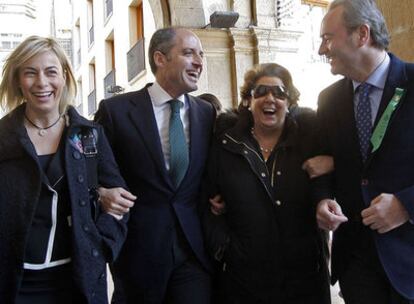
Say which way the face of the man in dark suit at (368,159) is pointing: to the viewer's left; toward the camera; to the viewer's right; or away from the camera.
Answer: to the viewer's left

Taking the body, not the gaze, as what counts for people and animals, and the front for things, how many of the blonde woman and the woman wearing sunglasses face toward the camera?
2

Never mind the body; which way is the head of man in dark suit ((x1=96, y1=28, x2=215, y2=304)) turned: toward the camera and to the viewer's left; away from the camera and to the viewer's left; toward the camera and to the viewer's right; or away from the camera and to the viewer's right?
toward the camera and to the viewer's right

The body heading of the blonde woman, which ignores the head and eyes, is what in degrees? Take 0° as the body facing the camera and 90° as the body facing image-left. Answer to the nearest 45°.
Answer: approximately 0°
